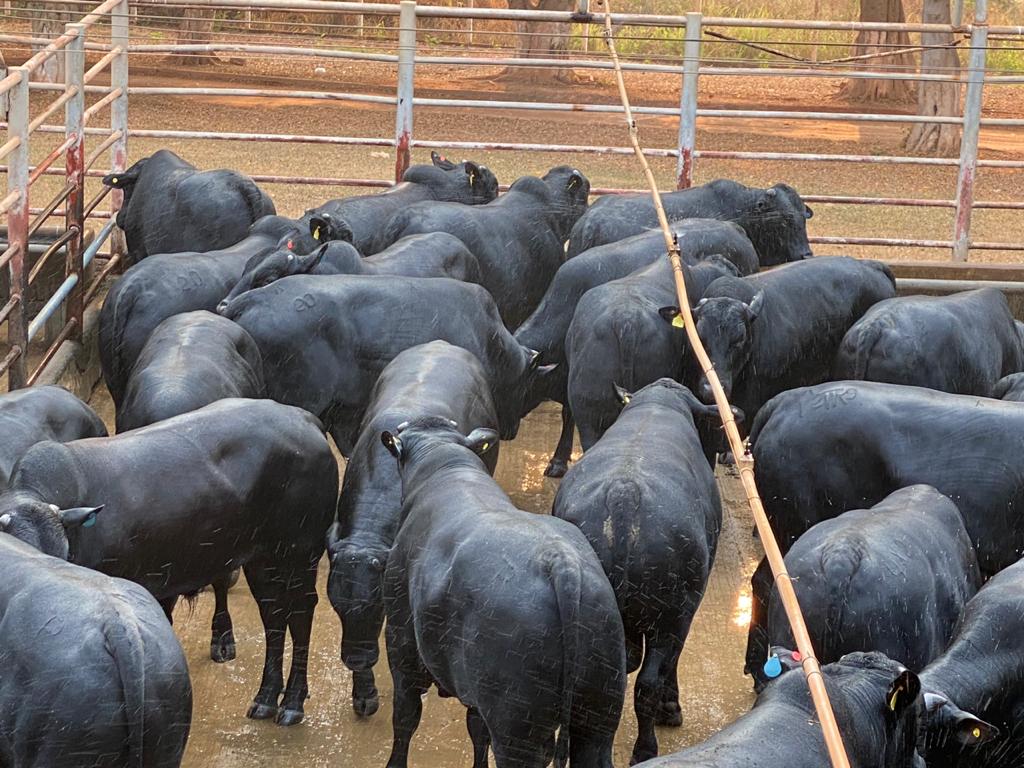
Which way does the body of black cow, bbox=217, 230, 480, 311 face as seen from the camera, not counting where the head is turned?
to the viewer's left

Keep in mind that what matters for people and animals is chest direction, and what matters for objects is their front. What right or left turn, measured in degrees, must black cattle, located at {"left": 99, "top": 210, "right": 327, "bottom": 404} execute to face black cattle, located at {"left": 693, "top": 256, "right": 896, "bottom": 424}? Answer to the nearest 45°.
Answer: approximately 45° to its right

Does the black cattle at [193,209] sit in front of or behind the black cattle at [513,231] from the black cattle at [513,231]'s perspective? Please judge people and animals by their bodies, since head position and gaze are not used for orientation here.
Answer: behind

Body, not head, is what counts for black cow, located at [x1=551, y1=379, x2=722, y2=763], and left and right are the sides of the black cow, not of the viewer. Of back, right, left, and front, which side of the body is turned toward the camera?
back

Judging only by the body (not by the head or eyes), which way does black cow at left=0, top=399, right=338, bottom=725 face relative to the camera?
to the viewer's left

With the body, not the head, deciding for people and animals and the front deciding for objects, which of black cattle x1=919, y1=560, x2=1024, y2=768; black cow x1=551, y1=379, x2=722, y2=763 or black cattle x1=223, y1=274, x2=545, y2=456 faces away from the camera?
the black cow

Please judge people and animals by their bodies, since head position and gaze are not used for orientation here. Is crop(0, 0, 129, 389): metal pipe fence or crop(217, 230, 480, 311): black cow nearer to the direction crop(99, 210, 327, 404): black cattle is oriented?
the black cow

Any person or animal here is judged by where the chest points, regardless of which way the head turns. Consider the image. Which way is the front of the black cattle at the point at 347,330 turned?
to the viewer's right
